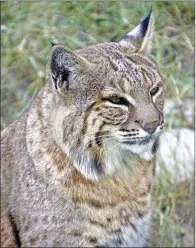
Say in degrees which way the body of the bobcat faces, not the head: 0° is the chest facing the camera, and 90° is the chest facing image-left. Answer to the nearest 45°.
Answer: approximately 315°
